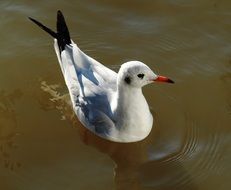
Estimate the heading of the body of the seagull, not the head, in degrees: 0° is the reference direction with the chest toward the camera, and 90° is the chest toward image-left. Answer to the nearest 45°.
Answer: approximately 315°
